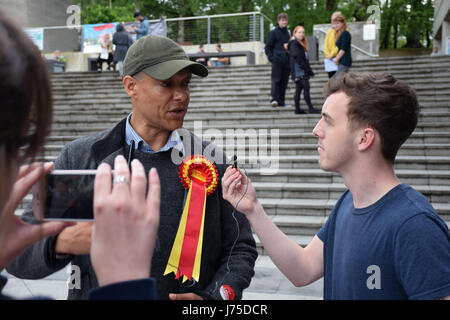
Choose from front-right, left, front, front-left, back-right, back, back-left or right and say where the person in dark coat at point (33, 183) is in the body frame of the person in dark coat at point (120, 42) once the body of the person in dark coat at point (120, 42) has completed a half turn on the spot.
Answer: front

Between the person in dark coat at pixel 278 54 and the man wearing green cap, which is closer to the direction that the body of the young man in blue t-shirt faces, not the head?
the man wearing green cap

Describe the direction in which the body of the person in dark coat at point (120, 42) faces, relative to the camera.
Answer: away from the camera

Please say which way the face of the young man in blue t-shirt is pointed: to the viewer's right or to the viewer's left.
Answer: to the viewer's left

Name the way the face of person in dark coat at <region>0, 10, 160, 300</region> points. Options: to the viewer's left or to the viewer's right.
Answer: to the viewer's right

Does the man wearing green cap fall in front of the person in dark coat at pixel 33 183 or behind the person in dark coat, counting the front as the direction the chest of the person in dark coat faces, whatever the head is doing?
in front

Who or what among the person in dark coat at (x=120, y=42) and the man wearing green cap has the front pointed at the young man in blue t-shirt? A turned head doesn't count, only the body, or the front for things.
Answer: the man wearing green cap

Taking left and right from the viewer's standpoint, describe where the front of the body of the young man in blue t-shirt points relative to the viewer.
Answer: facing the viewer and to the left of the viewer

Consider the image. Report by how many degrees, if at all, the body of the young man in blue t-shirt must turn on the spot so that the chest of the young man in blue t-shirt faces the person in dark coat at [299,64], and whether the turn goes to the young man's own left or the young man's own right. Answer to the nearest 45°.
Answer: approximately 135° to the young man's own right

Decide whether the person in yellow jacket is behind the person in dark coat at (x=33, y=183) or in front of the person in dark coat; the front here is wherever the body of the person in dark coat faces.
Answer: in front

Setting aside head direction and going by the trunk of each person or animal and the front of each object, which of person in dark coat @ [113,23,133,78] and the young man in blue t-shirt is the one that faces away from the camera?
the person in dark coat
